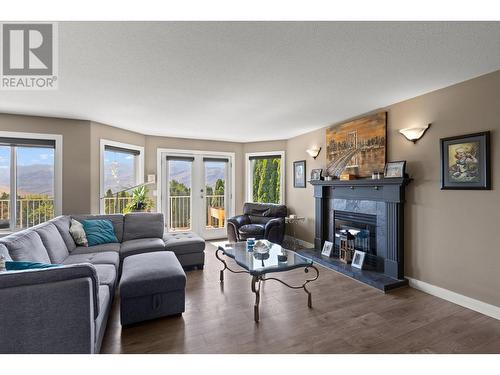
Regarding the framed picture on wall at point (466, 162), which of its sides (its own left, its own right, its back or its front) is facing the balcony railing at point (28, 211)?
front

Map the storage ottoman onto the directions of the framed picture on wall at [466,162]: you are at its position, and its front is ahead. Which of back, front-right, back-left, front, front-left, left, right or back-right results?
front

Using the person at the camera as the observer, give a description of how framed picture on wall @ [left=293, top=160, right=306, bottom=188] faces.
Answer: facing the viewer and to the left of the viewer

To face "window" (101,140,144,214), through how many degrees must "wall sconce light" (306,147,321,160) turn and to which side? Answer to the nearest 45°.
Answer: approximately 45° to its right

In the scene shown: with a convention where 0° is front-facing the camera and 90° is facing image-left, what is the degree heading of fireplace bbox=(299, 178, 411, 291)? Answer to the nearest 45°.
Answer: approximately 45°

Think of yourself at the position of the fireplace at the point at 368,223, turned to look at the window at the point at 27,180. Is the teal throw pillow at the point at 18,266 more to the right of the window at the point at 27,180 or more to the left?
left

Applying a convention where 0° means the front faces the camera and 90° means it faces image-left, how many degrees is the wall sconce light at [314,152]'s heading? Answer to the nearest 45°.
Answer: approximately 45°

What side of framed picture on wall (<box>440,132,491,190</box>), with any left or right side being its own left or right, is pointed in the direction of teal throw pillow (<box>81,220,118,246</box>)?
front

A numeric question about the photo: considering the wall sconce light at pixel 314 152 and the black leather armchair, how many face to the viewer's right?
0

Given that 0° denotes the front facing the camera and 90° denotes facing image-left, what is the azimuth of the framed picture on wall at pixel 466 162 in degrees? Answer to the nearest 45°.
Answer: approximately 45°

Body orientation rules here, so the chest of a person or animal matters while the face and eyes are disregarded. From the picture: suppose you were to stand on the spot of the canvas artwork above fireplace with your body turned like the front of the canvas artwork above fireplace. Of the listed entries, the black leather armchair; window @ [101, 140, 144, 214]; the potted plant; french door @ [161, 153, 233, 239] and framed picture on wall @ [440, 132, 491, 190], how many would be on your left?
1

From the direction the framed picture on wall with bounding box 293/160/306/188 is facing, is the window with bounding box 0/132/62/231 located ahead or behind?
ahead

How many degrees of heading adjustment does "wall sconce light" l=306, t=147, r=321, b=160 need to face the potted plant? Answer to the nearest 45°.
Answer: approximately 45° to its right
